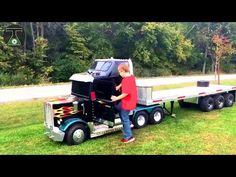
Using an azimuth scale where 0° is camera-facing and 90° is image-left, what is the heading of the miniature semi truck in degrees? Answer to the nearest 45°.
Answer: approximately 45°

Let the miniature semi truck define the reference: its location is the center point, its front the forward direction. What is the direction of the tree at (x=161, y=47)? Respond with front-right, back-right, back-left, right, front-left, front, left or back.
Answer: back-right

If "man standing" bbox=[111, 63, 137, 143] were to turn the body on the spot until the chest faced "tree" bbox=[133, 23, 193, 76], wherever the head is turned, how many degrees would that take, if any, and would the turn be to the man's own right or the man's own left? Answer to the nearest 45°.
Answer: approximately 90° to the man's own right

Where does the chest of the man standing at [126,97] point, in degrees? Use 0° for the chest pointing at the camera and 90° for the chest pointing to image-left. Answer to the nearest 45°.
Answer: approximately 90°
